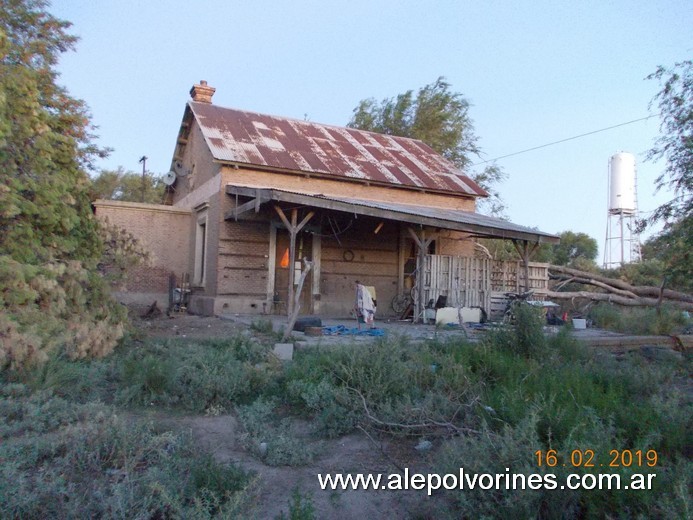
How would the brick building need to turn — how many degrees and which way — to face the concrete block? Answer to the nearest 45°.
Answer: approximately 45° to its right

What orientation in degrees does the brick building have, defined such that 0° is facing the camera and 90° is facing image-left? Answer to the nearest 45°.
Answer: approximately 315°

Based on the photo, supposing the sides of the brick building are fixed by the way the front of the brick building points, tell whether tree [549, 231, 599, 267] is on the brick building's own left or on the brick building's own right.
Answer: on the brick building's own left

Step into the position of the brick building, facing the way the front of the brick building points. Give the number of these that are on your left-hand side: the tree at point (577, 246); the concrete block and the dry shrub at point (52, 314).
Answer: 1

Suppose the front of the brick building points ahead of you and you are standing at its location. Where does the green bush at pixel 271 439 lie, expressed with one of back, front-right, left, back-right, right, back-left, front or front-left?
front-right

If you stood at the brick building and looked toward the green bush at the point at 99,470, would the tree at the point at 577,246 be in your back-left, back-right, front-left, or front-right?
back-left

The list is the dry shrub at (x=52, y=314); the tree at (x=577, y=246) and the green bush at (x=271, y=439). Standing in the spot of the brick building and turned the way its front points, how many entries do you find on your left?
1

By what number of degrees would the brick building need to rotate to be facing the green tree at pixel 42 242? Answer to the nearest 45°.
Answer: approximately 45° to its right

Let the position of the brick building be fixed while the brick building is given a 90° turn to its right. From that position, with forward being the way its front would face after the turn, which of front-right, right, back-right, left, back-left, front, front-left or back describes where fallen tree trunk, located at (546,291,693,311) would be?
back-left

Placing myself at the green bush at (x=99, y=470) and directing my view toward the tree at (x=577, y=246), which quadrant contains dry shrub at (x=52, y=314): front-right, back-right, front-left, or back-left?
front-left

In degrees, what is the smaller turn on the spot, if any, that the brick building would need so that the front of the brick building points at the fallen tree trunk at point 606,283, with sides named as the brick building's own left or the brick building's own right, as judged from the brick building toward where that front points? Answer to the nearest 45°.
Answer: approximately 45° to the brick building's own left

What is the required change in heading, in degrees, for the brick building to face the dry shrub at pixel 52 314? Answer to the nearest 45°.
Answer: approximately 45° to its right

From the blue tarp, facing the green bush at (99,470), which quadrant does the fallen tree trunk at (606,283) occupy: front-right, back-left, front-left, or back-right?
back-left
